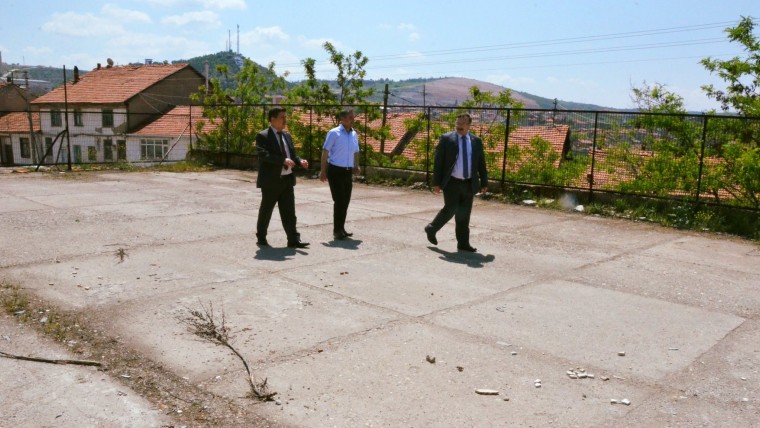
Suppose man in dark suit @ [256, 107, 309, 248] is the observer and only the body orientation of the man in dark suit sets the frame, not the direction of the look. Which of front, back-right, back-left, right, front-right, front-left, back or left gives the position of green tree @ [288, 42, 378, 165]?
back-left

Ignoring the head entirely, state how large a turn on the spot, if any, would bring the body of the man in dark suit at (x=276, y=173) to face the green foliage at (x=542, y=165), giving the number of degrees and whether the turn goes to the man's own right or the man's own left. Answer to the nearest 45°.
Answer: approximately 90° to the man's own left

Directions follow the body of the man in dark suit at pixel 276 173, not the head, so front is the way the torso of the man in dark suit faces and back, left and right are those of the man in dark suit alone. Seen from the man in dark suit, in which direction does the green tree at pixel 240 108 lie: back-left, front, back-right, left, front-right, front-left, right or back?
back-left

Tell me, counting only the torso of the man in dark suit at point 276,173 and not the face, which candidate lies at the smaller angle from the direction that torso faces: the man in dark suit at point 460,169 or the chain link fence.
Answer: the man in dark suit

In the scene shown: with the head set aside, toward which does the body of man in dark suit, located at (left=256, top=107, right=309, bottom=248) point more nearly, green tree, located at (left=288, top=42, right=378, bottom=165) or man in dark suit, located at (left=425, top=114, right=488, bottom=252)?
the man in dark suit

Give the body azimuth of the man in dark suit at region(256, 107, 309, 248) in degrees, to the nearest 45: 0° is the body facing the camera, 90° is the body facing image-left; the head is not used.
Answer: approximately 315°

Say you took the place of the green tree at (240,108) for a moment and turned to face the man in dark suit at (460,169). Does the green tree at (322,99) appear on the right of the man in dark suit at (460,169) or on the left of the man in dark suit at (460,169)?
left

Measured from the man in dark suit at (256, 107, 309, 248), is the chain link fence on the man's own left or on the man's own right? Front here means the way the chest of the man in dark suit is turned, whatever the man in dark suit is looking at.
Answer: on the man's own left
